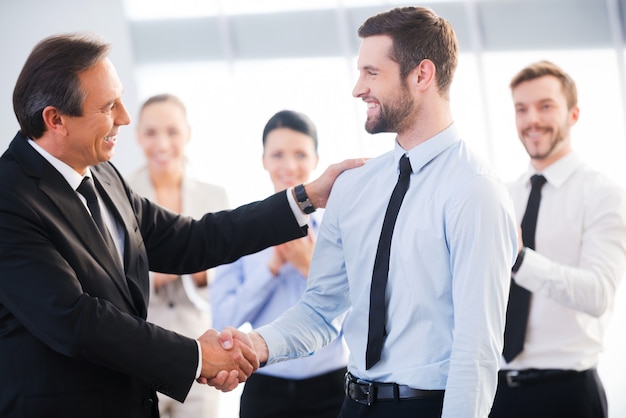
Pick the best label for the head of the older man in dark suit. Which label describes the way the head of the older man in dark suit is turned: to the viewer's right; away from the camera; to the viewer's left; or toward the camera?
to the viewer's right

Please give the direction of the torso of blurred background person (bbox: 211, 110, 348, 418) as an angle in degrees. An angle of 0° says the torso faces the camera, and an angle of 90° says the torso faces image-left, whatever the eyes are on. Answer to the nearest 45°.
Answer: approximately 0°

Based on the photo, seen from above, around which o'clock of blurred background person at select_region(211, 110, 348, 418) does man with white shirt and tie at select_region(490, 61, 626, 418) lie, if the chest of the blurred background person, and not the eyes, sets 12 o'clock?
The man with white shirt and tie is roughly at 9 o'clock from the blurred background person.

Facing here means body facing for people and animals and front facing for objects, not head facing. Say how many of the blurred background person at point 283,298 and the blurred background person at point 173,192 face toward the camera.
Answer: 2

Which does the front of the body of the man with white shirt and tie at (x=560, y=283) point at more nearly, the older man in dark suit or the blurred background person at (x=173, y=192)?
the older man in dark suit
